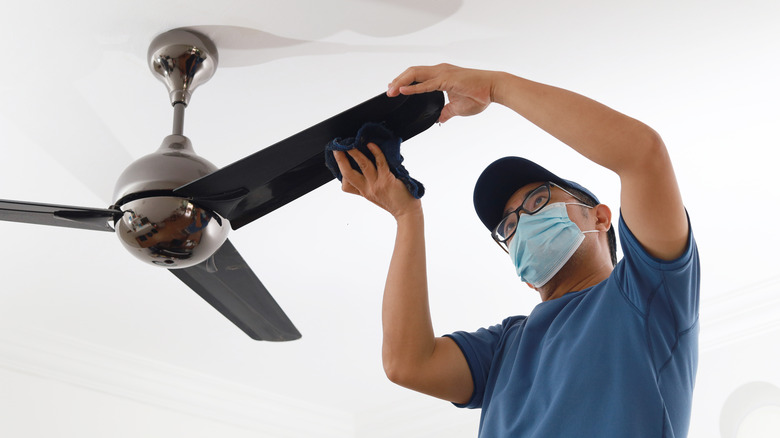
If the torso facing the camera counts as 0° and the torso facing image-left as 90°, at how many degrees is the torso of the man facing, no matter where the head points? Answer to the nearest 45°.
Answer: approximately 45°

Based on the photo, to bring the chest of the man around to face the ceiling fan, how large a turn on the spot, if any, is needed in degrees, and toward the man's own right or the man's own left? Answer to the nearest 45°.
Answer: approximately 45° to the man's own right
